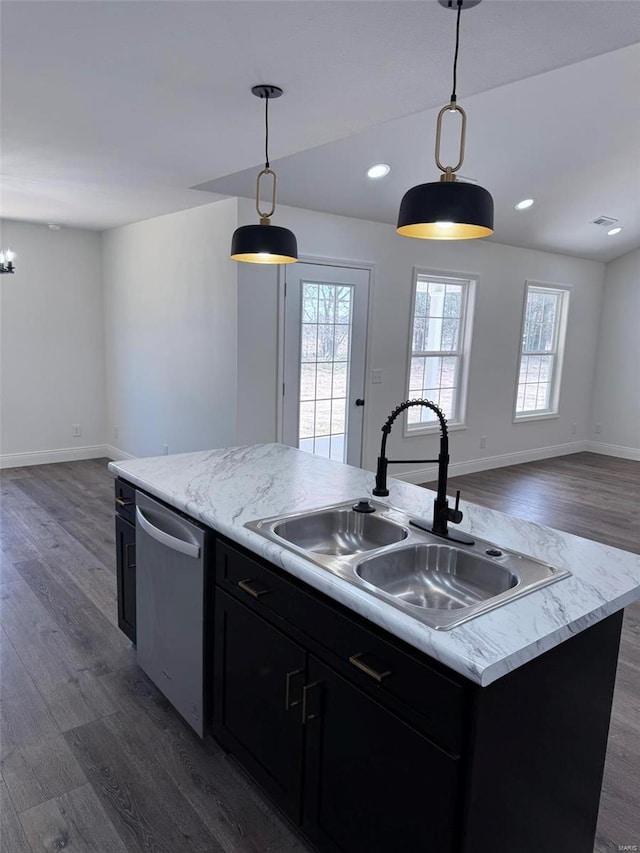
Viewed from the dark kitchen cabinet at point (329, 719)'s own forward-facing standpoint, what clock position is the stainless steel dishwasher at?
The stainless steel dishwasher is roughly at 3 o'clock from the dark kitchen cabinet.

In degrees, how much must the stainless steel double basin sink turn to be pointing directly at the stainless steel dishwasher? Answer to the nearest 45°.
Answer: approximately 45° to its right

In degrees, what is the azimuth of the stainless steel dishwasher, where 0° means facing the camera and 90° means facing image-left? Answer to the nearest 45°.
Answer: approximately 45°

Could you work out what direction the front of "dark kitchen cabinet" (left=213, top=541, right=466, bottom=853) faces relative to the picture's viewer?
facing the viewer and to the left of the viewer

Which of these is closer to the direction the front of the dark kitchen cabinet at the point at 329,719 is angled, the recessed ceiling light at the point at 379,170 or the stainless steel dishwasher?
the stainless steel dishwasher

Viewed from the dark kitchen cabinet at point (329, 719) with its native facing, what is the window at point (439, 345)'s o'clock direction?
The window is roughly at 5 o'clock from the dark kitchen cabinet.

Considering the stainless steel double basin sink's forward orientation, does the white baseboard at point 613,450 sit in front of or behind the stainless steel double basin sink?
behind

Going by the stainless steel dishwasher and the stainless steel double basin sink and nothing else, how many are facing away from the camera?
0

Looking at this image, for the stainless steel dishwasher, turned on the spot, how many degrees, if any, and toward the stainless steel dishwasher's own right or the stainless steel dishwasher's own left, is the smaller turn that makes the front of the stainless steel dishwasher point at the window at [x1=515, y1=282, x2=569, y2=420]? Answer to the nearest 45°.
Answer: approximately 180°

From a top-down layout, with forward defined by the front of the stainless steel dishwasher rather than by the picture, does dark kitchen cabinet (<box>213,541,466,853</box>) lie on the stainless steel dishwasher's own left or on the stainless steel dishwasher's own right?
on the stainless steel dishwasher's own left

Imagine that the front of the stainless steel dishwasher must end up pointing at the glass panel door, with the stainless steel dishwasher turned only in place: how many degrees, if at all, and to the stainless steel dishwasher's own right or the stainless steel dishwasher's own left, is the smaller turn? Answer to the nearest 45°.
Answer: approximately 180°
